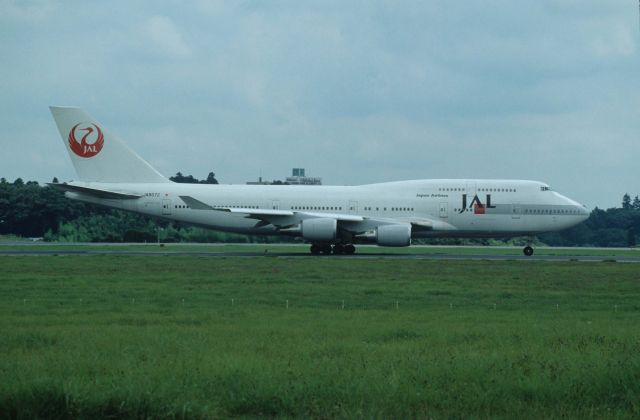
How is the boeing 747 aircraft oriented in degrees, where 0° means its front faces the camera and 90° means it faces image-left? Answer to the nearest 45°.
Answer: approximately 270°
